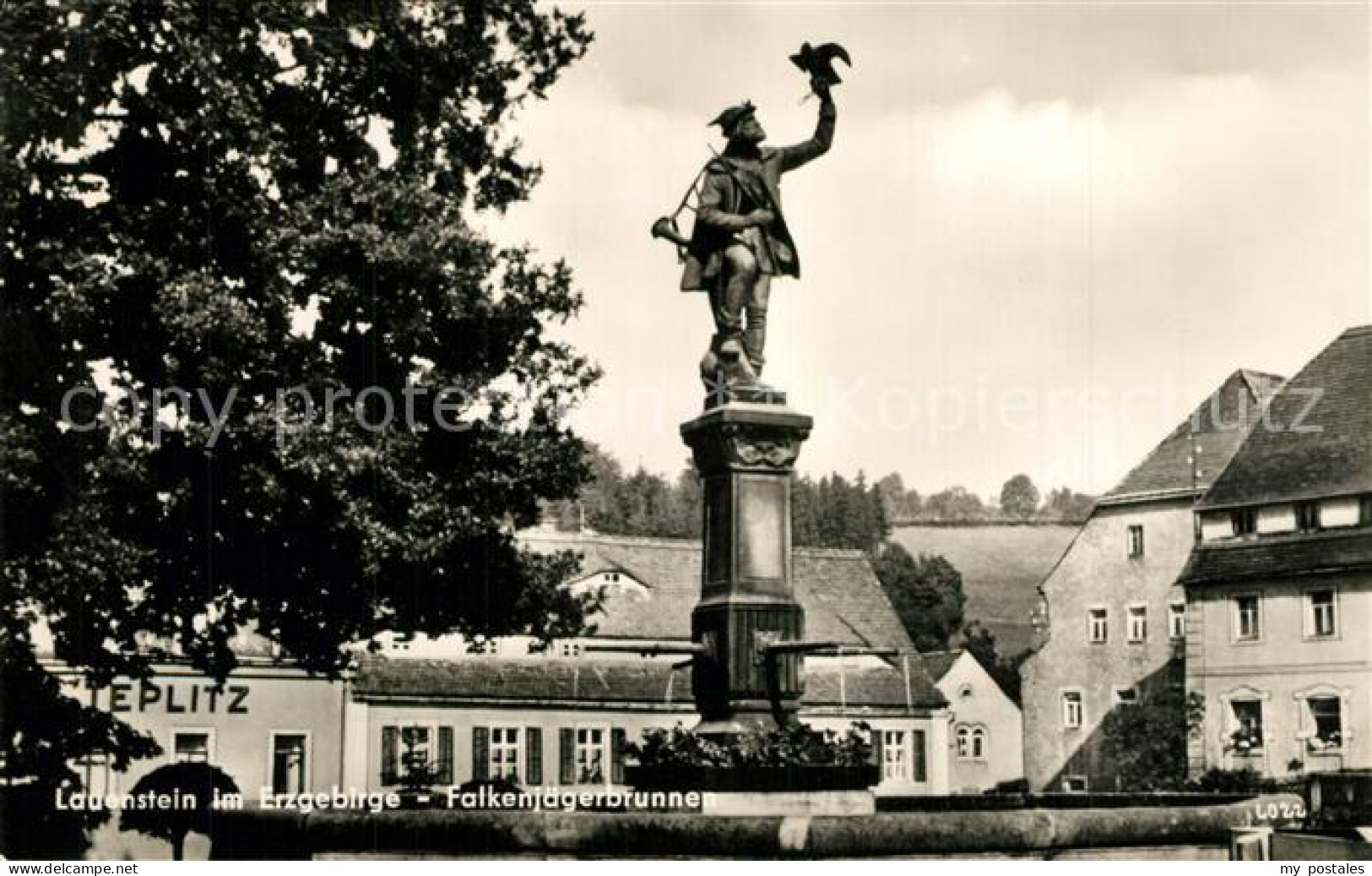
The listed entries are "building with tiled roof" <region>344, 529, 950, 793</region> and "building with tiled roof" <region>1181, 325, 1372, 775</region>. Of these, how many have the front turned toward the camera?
2

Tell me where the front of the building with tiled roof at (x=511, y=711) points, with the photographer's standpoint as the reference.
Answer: facing the viewer

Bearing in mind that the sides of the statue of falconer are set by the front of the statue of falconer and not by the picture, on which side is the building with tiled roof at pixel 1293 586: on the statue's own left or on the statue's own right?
on the statue's own left

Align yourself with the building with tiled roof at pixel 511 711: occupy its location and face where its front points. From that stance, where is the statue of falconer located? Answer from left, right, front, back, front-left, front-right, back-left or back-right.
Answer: front

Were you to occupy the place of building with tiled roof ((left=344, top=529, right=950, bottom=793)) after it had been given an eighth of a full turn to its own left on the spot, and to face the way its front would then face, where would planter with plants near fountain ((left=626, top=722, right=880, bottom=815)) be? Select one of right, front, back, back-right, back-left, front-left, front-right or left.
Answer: front-right

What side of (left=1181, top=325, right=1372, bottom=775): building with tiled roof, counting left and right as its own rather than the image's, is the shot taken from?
front

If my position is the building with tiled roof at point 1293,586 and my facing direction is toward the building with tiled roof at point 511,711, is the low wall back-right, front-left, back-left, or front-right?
front-left

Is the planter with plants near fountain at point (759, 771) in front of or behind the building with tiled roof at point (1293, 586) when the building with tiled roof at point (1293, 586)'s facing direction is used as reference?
in front

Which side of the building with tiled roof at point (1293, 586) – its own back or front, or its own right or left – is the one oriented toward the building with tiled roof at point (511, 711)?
right

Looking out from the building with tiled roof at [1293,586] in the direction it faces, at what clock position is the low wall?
The low wall is roughly at 12 o'clock from the building with tiled roof.

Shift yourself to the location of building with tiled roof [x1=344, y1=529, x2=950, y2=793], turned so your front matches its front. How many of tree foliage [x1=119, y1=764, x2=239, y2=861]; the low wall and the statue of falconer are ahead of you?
3
